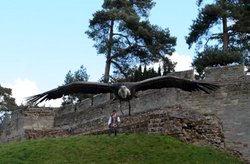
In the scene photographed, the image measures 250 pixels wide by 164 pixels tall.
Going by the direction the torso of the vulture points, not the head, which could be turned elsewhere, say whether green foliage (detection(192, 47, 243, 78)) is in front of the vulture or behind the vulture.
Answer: behind

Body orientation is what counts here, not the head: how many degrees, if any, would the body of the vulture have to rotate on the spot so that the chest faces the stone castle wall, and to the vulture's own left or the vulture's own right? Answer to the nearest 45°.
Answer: approximately 135° to the vulture's own left

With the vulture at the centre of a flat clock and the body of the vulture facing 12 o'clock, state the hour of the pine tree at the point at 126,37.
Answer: The pine tree is roughly at 6 o'clock from the vulture.

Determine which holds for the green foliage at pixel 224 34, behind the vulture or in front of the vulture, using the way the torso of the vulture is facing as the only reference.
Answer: behind

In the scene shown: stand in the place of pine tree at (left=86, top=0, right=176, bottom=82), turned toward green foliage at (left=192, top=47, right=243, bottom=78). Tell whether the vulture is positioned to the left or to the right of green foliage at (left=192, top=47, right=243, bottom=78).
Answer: right

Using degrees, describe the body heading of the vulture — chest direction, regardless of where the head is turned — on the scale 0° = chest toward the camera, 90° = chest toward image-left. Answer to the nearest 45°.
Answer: approximately 0°
